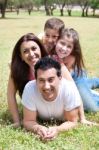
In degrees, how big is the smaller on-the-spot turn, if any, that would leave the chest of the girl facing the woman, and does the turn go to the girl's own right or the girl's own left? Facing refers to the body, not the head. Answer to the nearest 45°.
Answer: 0° — they already face them

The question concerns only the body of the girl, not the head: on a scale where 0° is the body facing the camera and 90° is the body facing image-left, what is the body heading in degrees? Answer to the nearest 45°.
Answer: approximately 45°
